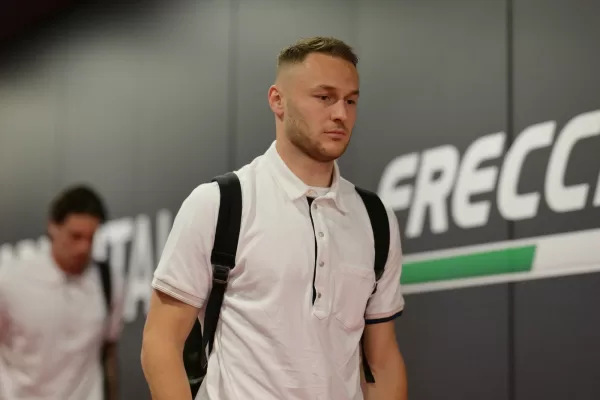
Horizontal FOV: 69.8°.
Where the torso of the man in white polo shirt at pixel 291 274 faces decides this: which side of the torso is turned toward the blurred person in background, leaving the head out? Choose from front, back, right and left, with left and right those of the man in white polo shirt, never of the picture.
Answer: back

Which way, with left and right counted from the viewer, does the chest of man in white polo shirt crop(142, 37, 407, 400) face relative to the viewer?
facing the viewer and to the right of the viewer

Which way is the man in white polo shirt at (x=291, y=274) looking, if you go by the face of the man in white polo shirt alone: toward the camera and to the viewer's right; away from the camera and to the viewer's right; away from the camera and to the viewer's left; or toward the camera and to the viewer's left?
toward the camera and to the viewer's right

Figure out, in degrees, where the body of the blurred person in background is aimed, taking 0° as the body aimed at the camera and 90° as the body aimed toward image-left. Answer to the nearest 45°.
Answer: approximately 315°

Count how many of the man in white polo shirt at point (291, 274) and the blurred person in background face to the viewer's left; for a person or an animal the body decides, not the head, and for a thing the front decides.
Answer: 0

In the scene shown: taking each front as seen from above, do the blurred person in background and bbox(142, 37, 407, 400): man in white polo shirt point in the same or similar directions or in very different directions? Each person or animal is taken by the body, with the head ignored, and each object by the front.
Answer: same or similar directions

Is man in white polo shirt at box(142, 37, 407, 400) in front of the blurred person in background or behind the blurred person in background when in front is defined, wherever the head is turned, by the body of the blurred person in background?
in front
